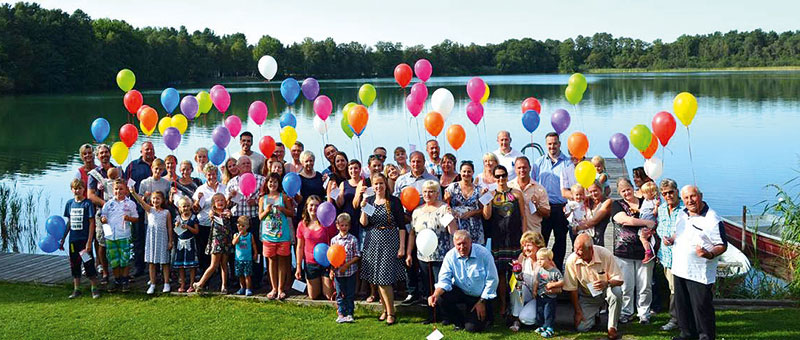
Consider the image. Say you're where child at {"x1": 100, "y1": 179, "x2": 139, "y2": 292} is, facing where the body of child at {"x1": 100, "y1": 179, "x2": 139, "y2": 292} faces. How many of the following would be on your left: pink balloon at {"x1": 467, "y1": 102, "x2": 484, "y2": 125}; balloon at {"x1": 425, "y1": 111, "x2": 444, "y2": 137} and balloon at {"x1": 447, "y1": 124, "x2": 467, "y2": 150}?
3

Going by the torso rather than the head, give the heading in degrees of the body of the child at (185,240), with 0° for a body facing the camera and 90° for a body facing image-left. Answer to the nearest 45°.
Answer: approximately 0°

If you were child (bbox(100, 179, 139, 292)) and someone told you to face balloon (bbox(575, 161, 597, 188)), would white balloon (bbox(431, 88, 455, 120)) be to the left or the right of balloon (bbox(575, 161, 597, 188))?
left

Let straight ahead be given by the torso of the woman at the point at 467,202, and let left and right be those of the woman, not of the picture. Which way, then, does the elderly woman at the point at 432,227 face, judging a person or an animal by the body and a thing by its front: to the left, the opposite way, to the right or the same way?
the same way

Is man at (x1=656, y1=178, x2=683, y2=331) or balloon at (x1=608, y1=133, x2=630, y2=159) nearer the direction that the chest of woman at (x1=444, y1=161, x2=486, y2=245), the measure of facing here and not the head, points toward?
the man

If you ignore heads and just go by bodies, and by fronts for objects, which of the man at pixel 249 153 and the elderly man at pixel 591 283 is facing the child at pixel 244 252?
the man

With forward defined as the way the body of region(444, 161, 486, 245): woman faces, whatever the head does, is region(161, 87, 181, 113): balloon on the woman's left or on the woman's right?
on the woman's right

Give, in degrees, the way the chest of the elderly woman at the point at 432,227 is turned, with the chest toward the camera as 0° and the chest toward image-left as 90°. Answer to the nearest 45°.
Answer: approximately 0°

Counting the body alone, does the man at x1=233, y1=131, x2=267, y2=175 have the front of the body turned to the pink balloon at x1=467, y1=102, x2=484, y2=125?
no

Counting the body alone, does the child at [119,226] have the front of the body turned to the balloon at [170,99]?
no

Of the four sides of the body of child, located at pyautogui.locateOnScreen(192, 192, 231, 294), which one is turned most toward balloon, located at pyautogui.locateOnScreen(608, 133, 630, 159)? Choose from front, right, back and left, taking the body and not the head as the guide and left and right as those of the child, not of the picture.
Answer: left

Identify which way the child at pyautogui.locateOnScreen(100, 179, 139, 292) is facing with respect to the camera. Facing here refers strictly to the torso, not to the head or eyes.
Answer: toward the camera

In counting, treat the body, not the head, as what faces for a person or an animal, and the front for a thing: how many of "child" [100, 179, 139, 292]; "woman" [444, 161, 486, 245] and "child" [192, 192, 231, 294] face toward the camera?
3

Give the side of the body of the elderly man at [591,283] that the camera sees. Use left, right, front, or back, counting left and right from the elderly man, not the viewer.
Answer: front

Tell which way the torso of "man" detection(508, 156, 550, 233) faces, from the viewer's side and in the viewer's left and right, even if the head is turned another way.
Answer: facing the viewer

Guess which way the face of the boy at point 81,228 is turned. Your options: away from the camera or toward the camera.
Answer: toward the camera

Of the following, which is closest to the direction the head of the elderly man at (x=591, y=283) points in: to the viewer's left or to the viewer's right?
to the viewer's left

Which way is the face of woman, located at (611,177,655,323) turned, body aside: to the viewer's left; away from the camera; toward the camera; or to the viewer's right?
toward the camera
